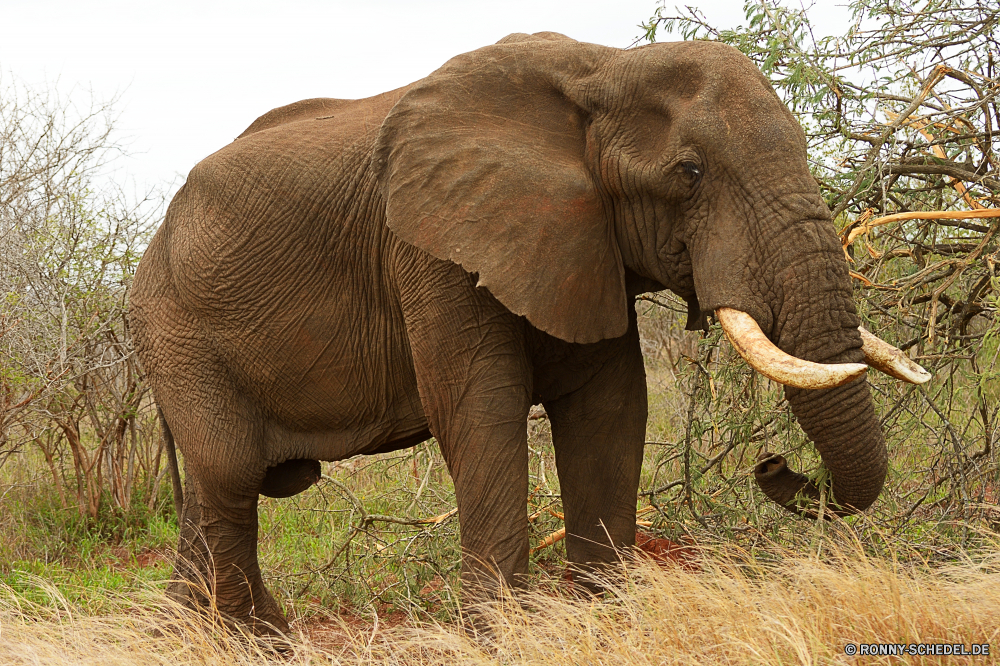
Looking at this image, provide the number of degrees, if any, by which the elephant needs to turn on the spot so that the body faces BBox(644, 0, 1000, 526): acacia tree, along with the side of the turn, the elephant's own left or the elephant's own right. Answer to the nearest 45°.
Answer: approximately 45° to the elephant's own left

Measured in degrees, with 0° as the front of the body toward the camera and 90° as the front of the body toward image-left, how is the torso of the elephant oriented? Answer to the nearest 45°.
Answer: approximately 270°
